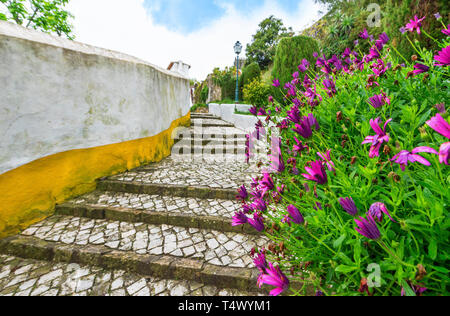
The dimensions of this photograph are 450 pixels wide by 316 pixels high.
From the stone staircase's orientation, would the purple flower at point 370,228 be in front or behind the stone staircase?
in front

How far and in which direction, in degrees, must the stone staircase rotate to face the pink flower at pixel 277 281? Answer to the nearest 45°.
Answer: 0° — it already faces it

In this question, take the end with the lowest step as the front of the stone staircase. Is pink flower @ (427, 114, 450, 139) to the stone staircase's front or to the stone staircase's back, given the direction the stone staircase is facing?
to the front

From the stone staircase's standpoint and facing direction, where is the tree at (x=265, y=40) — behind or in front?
behind

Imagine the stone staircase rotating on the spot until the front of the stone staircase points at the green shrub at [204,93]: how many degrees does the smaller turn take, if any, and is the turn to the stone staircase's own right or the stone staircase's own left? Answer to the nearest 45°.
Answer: approximately 180°

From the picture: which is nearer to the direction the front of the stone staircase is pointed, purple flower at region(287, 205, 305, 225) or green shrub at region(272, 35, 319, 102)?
the purple flower

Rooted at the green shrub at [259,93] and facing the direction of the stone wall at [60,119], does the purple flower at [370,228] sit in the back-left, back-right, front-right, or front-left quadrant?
front-left

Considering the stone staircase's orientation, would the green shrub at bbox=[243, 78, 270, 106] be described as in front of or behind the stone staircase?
behind

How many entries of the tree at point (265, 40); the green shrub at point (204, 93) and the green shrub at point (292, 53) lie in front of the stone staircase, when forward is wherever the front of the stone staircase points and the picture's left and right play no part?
0

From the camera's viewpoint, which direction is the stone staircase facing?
toward the camera

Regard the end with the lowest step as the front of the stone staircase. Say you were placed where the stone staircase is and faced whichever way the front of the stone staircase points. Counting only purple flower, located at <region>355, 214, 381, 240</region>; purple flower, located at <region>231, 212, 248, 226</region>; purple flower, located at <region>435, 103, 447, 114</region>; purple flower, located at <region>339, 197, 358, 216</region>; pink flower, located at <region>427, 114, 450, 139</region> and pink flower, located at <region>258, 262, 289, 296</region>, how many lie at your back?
0

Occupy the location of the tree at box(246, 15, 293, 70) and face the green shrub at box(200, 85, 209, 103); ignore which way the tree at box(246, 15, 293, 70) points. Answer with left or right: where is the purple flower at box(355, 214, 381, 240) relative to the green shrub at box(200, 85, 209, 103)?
left

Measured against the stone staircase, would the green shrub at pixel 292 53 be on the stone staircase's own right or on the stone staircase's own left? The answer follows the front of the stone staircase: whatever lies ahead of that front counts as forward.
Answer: on the stone staircase's own left
